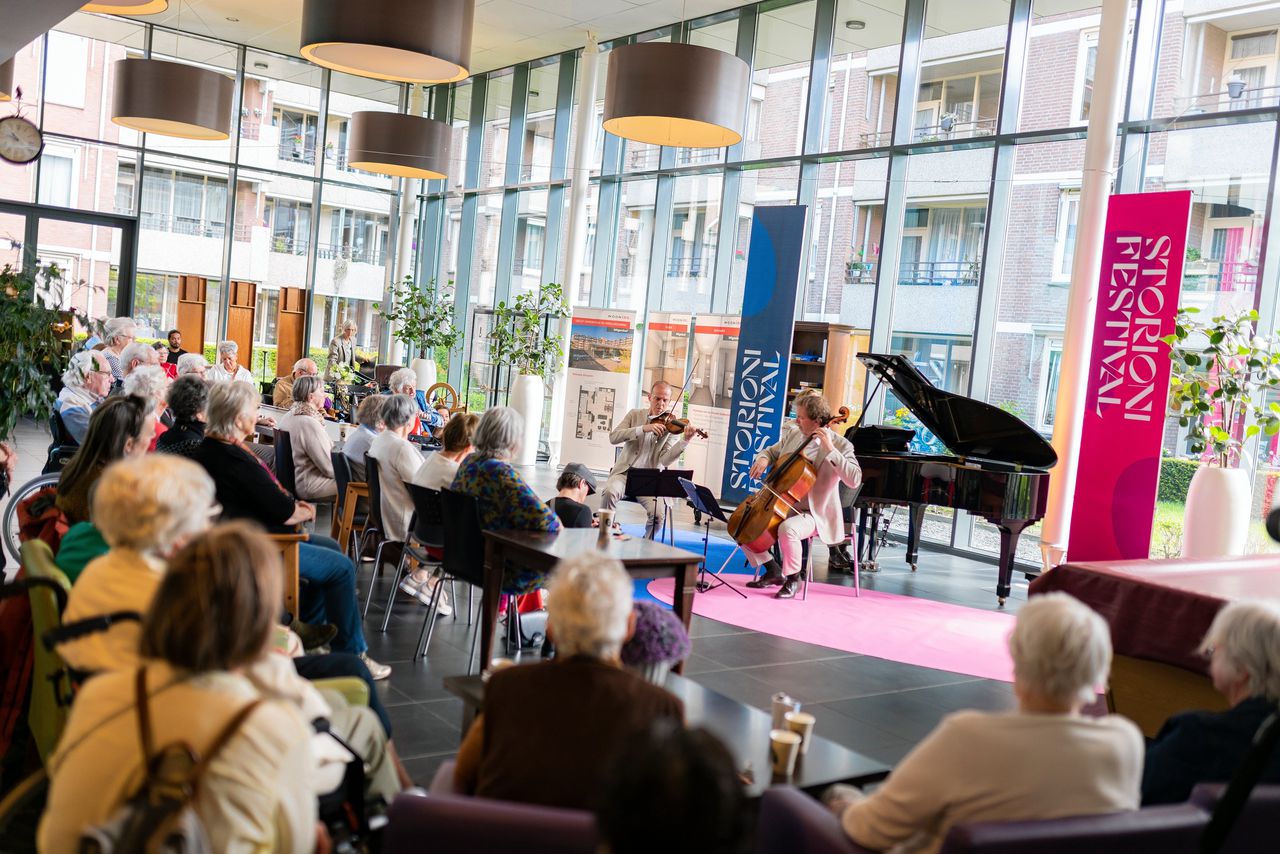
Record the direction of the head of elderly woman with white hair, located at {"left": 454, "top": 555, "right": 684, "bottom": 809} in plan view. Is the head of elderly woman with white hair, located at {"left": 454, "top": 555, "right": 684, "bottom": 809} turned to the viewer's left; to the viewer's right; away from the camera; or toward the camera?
away from the camera

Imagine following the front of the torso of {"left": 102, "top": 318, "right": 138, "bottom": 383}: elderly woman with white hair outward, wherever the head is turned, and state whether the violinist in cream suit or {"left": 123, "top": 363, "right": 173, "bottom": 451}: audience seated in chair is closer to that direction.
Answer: the violinist in cream suit

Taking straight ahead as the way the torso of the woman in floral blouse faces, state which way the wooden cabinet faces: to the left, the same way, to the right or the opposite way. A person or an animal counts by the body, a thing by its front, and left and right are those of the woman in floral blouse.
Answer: the opposite way

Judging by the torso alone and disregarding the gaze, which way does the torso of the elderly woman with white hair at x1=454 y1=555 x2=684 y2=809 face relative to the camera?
away from the camera

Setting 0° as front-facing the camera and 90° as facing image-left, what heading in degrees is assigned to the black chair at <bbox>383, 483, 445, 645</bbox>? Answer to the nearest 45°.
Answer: approximately 225°

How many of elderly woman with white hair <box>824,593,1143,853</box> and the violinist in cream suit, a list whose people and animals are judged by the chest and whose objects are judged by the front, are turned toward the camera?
1

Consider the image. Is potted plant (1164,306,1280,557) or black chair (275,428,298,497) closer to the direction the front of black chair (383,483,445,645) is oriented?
the potted plant

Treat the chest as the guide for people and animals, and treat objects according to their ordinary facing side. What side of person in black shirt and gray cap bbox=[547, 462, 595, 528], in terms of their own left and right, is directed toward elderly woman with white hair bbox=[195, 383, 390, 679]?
back

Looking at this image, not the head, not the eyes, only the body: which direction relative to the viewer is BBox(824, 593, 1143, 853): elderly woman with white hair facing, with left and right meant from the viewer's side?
facing away from the viewer

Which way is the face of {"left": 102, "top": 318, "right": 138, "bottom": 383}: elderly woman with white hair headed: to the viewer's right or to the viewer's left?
to the viewer's right

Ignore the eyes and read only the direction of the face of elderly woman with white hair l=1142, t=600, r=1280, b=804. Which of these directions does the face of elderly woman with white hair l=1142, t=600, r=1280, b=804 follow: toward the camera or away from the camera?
away from the camera

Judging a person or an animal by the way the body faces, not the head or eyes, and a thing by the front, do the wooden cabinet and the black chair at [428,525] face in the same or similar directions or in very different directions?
very different directions

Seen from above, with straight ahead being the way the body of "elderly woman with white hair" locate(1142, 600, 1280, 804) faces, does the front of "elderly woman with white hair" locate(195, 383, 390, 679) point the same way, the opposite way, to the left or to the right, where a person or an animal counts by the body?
to the right

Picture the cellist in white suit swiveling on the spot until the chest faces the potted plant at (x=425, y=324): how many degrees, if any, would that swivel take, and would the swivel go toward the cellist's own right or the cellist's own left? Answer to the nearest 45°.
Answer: approximately 90° to the cellist's own right

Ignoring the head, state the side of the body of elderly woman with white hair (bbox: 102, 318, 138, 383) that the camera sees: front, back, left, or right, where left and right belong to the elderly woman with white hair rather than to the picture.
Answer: right

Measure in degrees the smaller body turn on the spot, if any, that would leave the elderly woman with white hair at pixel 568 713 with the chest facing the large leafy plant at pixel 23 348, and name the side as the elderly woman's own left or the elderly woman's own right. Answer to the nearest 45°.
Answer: approximately 45° to the elderly woman's own left
